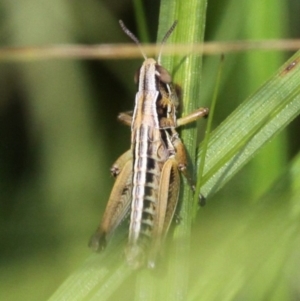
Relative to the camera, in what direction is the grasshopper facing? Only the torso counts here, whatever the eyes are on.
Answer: away from the camera

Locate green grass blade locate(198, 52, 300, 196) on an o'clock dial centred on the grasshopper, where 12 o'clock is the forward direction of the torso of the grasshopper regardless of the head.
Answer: The green grass blade is roughly at 4 o'clock from the grasshopper.
